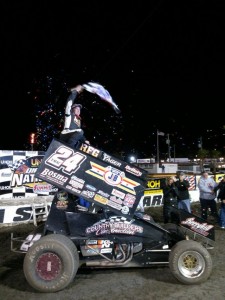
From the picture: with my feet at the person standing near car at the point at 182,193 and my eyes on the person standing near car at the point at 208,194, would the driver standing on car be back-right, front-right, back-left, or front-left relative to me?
back-right

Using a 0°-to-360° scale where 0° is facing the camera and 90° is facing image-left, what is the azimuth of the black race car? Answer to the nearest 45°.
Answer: approximately 270°

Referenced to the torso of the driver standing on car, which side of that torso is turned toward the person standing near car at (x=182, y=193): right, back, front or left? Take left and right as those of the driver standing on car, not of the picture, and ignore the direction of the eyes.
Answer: left

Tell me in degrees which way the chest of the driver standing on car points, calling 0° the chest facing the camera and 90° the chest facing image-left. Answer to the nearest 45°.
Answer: approximately 315°

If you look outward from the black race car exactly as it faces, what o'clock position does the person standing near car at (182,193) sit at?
The person standing near car is roughly at 10 o'clock from the black race car.

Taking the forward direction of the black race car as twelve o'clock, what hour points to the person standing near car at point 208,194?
The person standing near car is roughly at 10 o'clock from the black race car.
